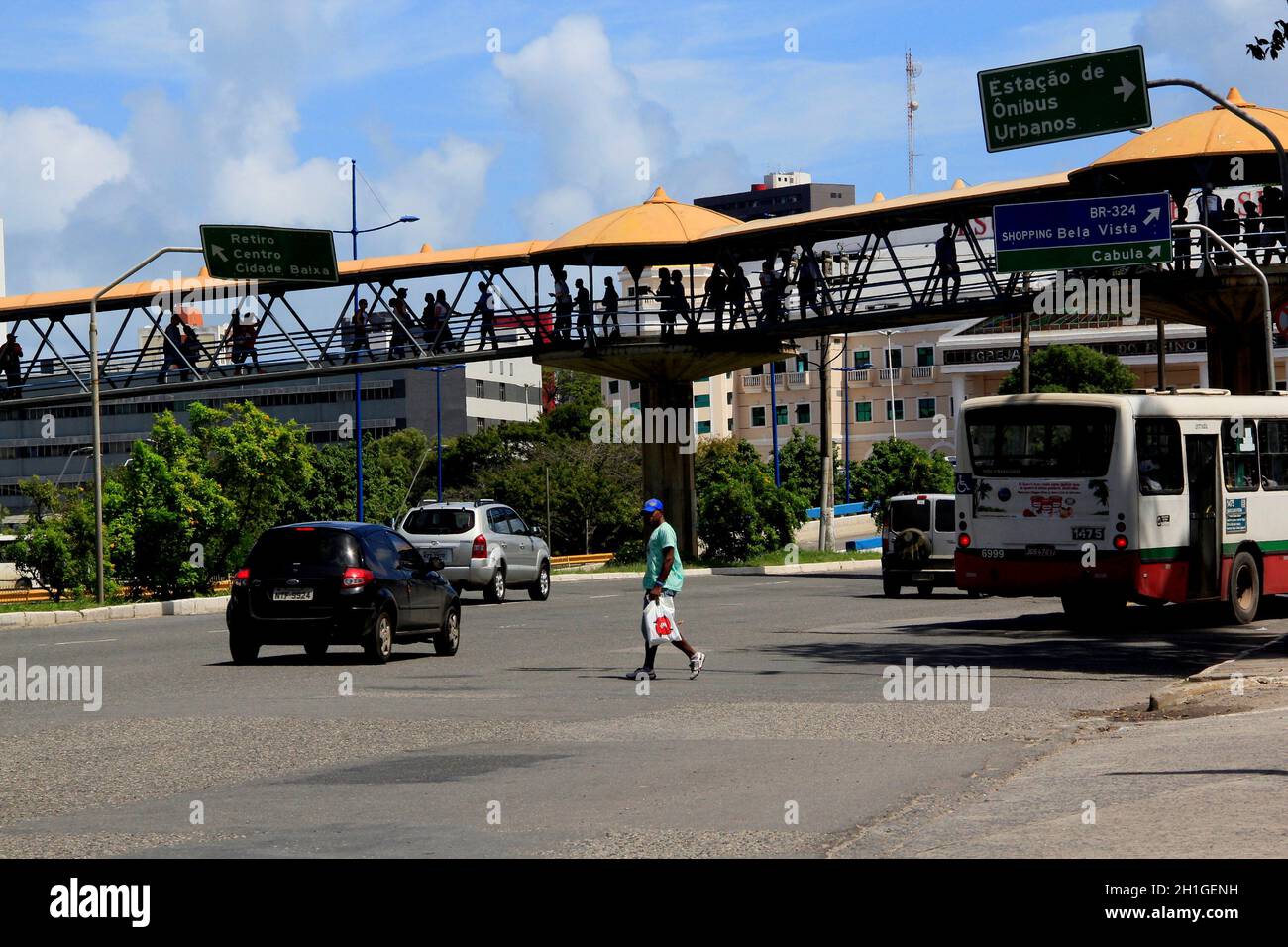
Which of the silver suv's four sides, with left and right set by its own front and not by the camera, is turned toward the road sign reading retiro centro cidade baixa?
left

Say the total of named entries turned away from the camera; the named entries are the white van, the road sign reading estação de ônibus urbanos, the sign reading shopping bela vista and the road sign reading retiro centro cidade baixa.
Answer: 1

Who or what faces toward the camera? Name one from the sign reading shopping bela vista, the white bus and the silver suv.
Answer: the sign reading shopping bela vista

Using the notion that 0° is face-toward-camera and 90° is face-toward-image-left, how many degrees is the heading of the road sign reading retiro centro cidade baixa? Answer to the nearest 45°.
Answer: approximately 0°

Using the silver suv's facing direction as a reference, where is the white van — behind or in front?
in front

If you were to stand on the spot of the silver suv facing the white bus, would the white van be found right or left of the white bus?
left

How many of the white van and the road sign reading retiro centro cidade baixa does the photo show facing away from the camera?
1

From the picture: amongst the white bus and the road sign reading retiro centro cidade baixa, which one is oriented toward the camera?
the road sign reading retiro centro cidade baixa

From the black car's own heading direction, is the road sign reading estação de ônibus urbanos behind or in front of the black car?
in front

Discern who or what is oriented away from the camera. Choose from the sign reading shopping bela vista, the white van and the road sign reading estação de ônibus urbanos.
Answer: the white van

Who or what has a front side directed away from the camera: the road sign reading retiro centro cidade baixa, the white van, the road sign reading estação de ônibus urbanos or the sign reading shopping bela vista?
the white van

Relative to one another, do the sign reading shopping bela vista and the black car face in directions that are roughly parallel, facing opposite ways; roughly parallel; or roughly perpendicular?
roughly parallel, facing opposite ways

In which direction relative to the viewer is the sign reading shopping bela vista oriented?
toward the camera

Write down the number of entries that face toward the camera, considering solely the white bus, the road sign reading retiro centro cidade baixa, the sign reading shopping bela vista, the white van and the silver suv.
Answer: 2

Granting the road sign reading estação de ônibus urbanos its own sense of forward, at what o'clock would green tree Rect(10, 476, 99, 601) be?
The green tree is roughly at 4 o'clock from the road sign reading estação de ônibus urbanos.

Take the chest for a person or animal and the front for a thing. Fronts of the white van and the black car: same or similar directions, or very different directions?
same or similar directions

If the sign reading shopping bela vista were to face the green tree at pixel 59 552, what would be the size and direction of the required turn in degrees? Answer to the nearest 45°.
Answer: approximately 90° to its right
